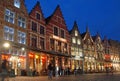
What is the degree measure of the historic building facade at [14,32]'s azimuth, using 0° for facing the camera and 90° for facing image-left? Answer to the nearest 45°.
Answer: approximately 315°

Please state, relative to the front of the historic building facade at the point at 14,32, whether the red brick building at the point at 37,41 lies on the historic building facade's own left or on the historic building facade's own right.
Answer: on the historic building facade's own left
